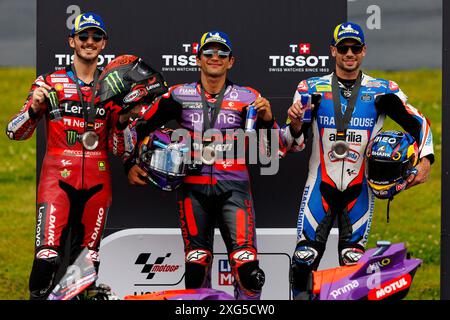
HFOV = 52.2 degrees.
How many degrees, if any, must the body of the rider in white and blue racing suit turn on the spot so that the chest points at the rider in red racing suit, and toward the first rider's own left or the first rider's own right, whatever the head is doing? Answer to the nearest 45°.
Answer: approximately 90° to the first rider's own right

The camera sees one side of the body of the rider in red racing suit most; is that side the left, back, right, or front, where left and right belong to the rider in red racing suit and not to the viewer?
front

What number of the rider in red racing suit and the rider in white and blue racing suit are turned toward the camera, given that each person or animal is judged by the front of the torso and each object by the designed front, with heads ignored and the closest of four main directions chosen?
2

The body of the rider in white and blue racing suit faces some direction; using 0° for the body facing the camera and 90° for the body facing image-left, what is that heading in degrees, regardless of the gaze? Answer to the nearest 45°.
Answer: approximately 0°

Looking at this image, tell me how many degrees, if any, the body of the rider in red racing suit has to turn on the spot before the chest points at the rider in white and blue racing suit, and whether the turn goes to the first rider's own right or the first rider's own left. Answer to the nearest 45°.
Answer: approximately 90° to the first rider's own left

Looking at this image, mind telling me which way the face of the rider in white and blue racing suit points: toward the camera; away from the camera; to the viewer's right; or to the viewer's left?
toward the camera
